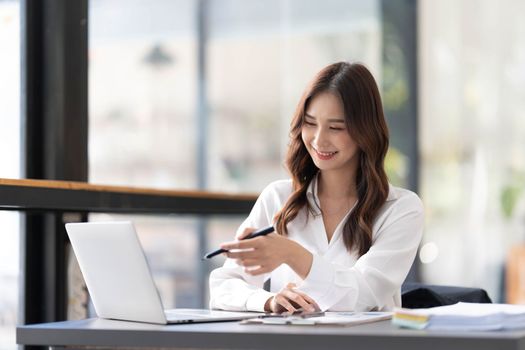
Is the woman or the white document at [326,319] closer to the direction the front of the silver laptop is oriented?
the woman

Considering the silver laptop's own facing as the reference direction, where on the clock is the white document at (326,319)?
The white document is roughly at 2 o'clock from the silver laptop.

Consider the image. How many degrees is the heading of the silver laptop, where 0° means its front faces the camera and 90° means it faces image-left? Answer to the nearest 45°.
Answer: approximately 225°

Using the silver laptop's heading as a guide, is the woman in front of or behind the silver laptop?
in front

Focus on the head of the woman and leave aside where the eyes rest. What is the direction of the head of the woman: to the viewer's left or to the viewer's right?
to the viewer's left
